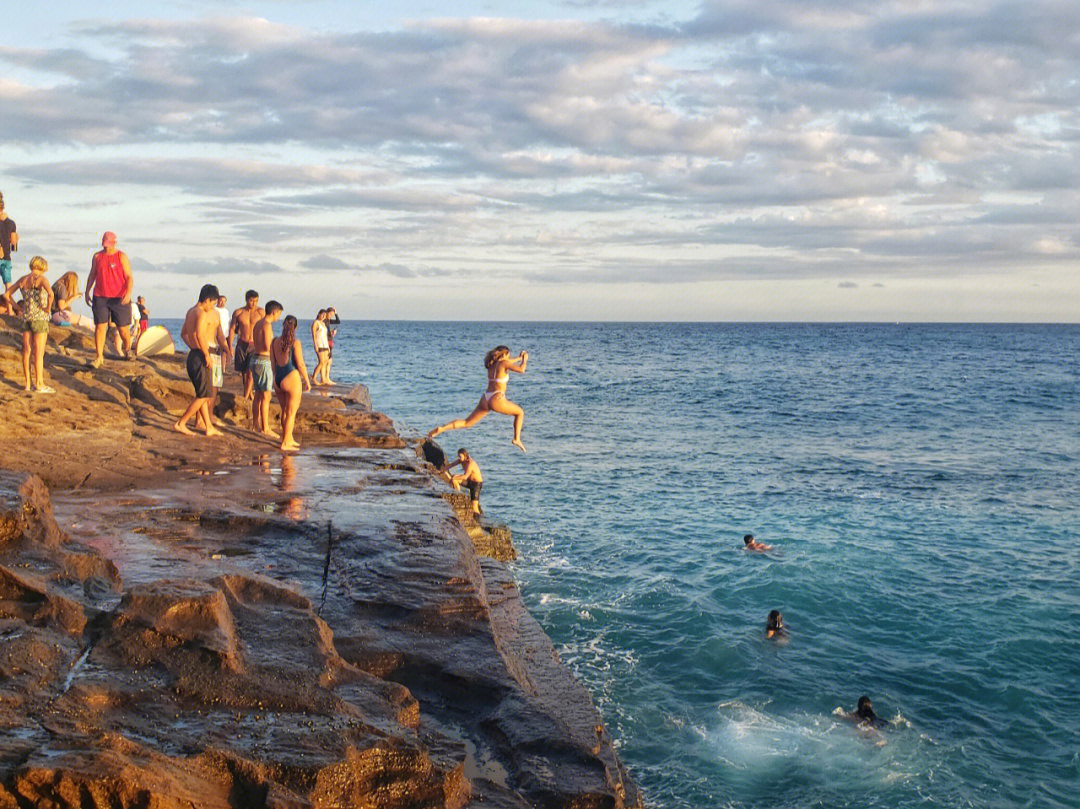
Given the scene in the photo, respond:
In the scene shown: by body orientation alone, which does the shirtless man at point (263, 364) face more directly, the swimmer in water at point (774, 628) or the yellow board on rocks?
the swimmer in water

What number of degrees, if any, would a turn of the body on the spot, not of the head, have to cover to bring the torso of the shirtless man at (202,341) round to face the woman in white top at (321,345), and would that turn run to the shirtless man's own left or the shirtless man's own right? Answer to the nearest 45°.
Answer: approximately 90° to the shirtless man's own left

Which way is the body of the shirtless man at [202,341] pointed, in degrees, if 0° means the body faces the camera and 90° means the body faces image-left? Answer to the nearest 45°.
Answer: approximately 270°

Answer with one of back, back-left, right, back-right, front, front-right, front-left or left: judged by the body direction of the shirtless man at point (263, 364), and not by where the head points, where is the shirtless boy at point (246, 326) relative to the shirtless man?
left

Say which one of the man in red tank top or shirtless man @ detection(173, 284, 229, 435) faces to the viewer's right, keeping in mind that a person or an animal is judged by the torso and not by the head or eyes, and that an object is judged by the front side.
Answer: the shirtless man

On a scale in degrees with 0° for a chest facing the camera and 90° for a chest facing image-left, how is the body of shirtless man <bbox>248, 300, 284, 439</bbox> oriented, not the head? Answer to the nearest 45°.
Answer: approximately 270°

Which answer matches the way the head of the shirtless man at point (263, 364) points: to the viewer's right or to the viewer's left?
to the viewer's right

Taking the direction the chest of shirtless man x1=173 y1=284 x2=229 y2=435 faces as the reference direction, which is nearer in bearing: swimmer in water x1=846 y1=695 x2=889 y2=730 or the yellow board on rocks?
the swimmer in water
